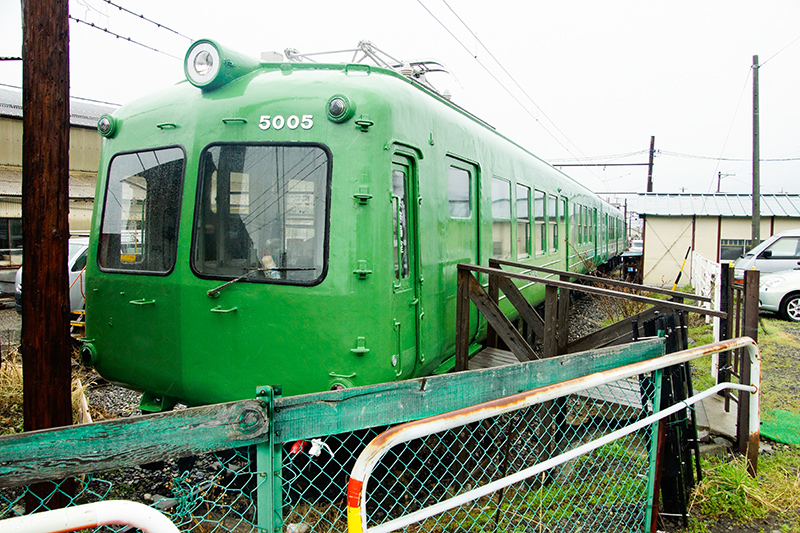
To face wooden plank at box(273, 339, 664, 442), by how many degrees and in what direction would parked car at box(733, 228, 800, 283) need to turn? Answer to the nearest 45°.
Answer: approximately 90° to its left

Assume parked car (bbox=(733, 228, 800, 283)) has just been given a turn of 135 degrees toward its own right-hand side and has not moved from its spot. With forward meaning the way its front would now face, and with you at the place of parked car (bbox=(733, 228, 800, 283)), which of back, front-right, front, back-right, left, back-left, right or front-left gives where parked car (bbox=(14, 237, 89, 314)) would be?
back

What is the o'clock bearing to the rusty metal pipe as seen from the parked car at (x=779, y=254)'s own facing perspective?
The rusty metal pipe is roughly at 9 o'clock from the parked car.

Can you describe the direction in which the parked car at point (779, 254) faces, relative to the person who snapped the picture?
facing to the left of the viewer

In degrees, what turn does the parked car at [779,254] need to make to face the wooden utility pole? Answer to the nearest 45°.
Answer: approximately 90° to its left

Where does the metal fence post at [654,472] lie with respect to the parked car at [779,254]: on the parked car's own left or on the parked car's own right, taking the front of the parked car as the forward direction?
on the parked car's own left

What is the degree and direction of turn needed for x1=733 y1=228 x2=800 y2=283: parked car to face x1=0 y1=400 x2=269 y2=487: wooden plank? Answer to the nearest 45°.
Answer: approximately 90° to its left

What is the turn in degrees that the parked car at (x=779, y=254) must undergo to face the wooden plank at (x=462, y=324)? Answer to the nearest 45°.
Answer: approximately 90° to its left

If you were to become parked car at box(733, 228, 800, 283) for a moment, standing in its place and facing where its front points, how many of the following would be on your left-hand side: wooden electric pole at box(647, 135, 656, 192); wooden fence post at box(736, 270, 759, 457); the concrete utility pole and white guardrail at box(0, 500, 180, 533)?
2

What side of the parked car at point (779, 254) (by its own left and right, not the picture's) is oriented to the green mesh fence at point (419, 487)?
left

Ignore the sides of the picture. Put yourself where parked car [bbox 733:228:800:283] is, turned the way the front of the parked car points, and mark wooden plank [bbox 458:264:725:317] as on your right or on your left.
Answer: on your left

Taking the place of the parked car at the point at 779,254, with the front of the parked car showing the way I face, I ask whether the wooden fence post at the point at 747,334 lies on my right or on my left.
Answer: on my left
